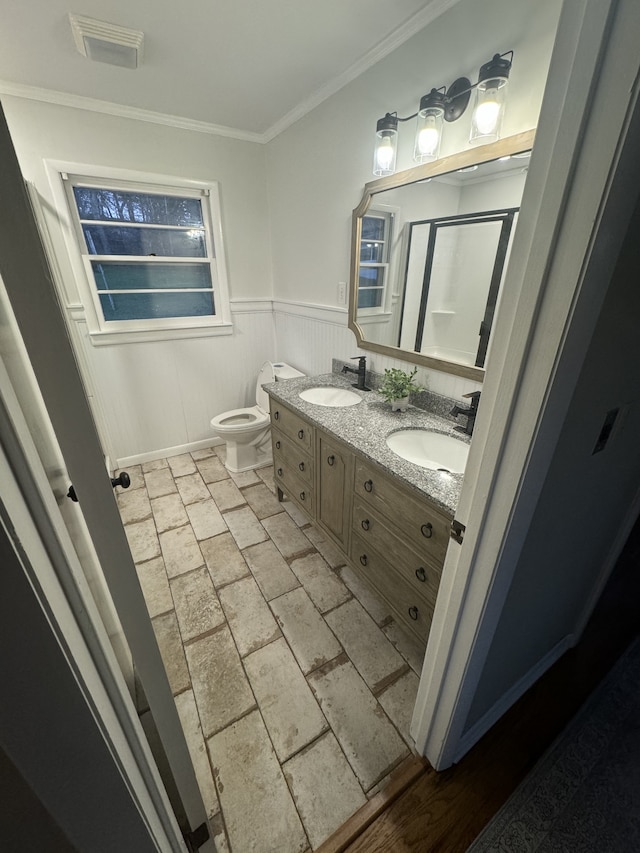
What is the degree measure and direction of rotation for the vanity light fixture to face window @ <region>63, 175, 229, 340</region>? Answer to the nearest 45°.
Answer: approximately 45° to its right

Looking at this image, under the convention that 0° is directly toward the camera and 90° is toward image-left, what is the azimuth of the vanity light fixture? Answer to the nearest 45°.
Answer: approximately 45°

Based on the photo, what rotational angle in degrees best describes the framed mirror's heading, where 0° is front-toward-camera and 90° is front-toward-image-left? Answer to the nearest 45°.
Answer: approximately 45°

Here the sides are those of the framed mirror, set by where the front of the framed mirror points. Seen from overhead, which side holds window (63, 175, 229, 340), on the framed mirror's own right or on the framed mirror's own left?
on the framed mirror's own right

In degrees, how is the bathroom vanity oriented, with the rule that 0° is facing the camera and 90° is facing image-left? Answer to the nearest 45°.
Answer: approximately 45°

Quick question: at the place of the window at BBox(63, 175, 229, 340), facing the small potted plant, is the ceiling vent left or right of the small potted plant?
right

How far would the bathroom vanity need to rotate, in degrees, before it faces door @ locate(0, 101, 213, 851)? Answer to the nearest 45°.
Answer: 0° — it already faces it
